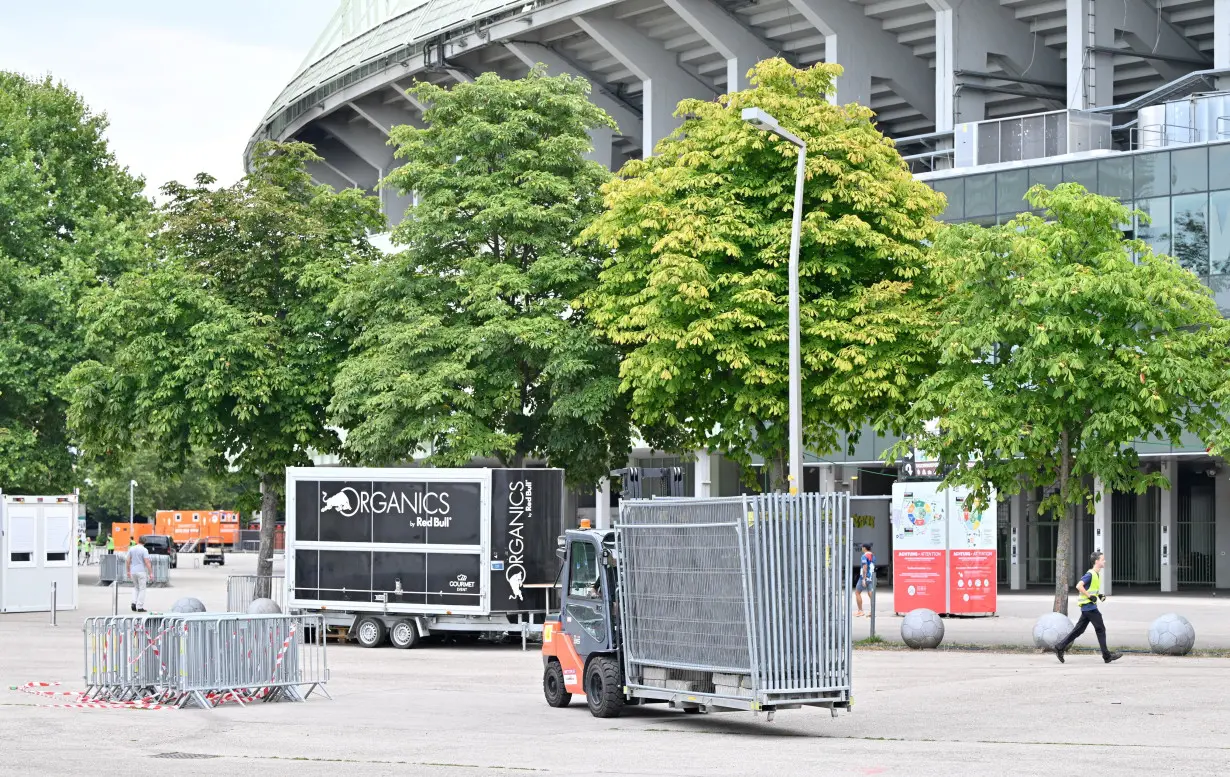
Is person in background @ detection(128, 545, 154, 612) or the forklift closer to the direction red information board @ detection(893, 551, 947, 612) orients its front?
the forklift

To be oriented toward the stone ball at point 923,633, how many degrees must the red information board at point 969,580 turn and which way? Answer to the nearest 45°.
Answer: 0° — it already faces it

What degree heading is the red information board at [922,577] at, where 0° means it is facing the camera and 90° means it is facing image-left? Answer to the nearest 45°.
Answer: approximately 0°

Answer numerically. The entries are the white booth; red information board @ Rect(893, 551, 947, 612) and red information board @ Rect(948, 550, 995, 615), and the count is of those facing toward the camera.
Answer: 3

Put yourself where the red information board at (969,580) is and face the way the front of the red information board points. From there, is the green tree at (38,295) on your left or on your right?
on your right

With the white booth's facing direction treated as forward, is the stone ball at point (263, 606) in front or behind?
in front

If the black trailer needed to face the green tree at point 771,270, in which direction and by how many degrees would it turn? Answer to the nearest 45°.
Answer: approximately 45° to its left

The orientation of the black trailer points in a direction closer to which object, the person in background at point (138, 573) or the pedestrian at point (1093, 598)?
the pedestrian

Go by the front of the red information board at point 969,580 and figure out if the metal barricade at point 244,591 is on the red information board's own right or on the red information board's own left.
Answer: on the red information board's own right

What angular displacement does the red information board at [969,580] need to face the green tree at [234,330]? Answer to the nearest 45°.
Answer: approximately 90° to its right
